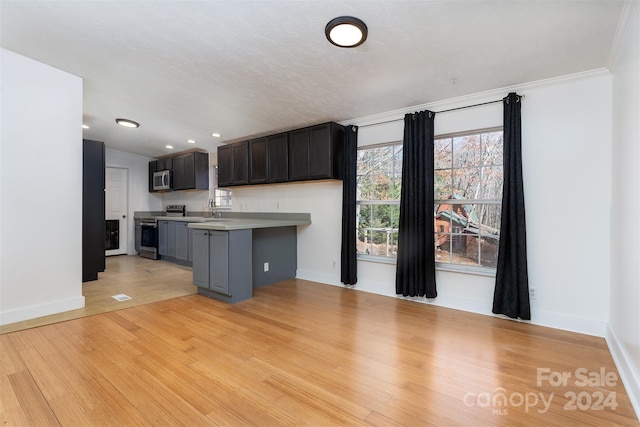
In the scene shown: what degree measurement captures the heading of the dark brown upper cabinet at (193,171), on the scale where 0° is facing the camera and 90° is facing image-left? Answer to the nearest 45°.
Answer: approximately 45°

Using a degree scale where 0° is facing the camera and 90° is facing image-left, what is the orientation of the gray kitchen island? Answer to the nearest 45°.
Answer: approximately 45°

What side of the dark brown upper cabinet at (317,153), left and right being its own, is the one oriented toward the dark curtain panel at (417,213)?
left

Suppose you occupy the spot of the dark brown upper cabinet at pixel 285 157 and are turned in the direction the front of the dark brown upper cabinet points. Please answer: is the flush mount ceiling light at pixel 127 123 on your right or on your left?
on your right

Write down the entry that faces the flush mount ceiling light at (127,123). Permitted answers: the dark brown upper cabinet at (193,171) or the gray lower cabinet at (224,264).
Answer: the dark brown upper cabinet

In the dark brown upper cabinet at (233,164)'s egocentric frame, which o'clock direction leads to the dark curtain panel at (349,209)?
The dark curtain panel is roughly at 9 o'clock from the dark brown upper cabinet.

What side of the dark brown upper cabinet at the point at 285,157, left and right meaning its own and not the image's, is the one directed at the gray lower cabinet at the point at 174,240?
right

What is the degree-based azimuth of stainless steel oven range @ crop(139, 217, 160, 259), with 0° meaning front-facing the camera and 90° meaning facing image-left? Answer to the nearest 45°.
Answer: approximately 45°

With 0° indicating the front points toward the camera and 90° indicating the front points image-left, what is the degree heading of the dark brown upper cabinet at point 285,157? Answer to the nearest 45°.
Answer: approximately 45°

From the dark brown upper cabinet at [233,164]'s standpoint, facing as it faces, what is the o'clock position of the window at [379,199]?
The window is roughly at 9 o'clock from the dark brown upper cabinet.
